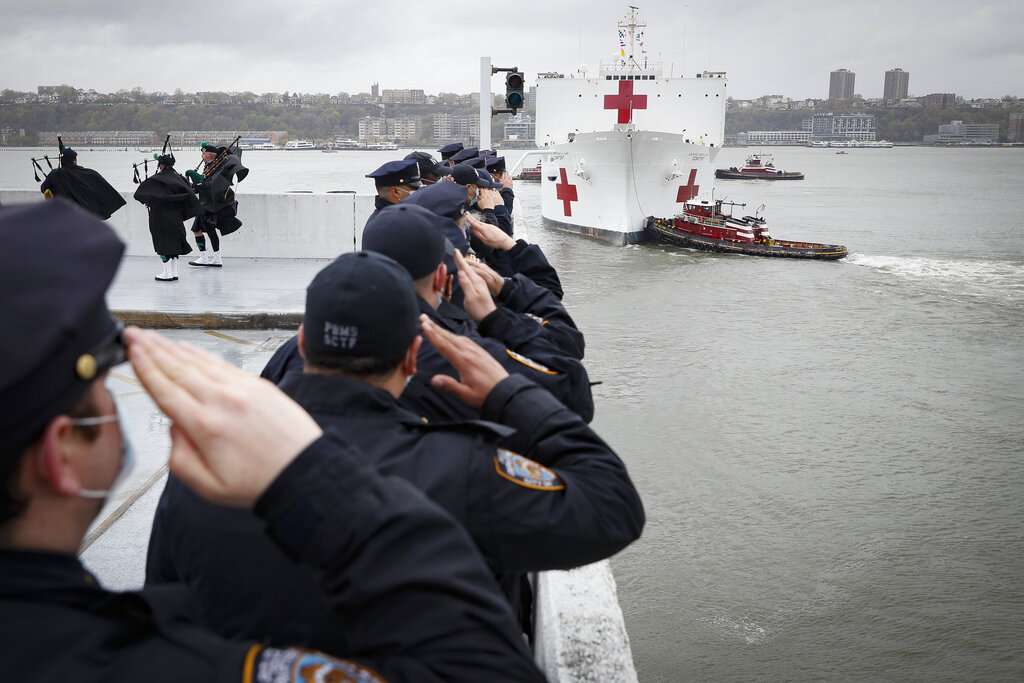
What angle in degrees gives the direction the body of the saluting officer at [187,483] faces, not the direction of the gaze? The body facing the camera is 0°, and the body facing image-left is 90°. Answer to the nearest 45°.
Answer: approximately 225°

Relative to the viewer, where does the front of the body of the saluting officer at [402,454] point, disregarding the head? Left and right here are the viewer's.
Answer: facing away from the viewer and to the right of the viewer

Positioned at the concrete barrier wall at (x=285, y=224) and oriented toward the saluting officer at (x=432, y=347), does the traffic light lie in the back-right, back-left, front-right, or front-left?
back-left

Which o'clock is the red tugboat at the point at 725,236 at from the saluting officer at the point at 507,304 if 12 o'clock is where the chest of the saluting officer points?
The red tugboat is roughly at 11 o'clock from the saluting officer.

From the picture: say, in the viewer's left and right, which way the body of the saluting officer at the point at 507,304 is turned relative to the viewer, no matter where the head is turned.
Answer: facing away from the viewer and to the right of the viewer

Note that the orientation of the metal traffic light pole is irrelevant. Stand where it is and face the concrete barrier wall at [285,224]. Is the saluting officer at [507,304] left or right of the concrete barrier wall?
left

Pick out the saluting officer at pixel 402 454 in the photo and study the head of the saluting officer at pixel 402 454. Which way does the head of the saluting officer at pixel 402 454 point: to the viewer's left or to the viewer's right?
to the viewer's right

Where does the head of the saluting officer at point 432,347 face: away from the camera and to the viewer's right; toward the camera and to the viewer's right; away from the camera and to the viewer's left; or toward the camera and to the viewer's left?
away from the camera and to the viewer's right

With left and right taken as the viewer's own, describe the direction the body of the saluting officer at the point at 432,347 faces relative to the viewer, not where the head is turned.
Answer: facing away from the viewer and to the right of the viewer

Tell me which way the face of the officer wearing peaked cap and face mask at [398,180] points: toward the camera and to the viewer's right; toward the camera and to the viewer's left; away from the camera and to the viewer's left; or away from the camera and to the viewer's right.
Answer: away from the camera and to the viewer's right

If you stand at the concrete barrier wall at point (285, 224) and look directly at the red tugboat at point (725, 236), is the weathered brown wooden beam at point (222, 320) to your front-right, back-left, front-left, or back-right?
back-right

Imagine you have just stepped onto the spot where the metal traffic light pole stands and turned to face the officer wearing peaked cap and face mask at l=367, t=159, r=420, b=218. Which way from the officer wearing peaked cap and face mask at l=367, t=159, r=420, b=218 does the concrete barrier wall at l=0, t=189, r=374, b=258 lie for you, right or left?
right
